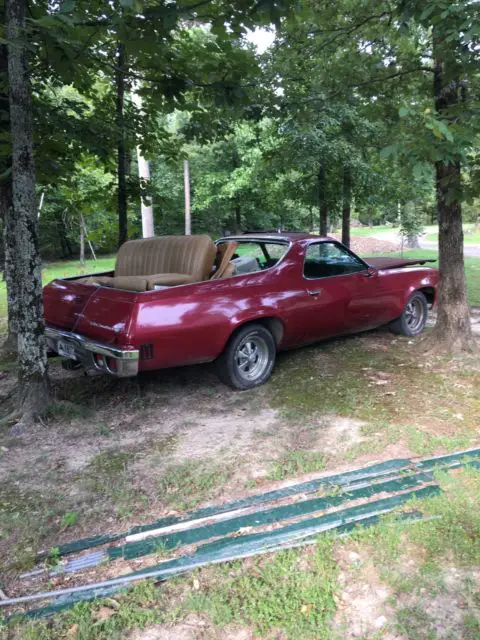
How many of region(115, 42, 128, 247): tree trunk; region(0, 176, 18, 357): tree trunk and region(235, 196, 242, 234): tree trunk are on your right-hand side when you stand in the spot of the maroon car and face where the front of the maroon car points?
0

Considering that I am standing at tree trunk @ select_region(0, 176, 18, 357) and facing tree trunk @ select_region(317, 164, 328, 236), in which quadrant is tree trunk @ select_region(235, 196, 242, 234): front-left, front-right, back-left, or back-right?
front-left

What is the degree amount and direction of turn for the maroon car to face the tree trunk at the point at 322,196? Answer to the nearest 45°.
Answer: approximately 45° to its left

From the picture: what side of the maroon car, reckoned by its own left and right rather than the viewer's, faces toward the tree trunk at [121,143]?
left

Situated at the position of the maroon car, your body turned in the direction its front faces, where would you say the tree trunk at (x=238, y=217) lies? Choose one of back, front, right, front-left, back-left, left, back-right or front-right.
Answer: front-left

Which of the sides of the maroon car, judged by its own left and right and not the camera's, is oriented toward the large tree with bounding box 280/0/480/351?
front

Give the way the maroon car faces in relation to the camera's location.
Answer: facing away from the viewer and to the right of the viewer

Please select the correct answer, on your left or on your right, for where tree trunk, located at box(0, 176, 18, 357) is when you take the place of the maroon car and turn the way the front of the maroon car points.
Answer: on your left
